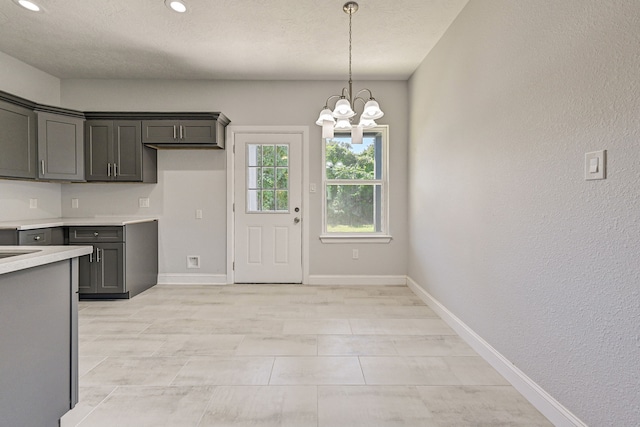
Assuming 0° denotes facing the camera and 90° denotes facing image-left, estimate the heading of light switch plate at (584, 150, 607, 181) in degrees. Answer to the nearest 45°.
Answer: approximately 45°

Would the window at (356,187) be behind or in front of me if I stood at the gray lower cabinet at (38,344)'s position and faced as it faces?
in front

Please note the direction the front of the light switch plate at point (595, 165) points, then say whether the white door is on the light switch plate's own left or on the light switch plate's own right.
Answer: on the light switch plate's own right

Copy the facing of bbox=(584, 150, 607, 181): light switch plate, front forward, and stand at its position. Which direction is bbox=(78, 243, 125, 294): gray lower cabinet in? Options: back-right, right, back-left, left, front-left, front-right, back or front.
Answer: front-right

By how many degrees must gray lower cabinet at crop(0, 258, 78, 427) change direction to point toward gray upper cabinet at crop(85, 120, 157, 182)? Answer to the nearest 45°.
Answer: approximately 45° to its left

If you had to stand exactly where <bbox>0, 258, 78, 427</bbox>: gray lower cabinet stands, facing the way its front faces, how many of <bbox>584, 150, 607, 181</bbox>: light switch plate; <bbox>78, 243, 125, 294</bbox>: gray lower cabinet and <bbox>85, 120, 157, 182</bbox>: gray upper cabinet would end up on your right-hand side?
1

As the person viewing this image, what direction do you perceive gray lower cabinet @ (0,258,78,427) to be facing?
facing away from the viewer and to the right of the viewer

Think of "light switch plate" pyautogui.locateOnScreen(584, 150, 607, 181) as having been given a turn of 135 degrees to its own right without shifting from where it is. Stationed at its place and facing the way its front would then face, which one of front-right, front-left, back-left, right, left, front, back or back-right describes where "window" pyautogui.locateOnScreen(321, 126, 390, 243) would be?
front-left

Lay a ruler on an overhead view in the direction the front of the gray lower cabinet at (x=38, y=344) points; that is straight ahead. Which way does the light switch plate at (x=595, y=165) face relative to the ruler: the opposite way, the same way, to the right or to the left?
to the left

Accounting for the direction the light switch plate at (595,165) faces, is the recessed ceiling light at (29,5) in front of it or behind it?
in front

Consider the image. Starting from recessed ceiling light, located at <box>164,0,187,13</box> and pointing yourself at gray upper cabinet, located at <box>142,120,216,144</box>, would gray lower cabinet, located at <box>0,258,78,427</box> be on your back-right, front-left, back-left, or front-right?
back-left

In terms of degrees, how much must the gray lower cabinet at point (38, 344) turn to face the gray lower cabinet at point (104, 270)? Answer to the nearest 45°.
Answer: approximately 45° to its left
